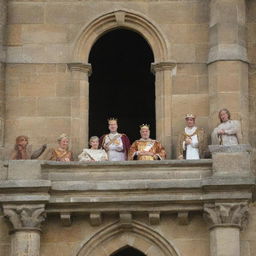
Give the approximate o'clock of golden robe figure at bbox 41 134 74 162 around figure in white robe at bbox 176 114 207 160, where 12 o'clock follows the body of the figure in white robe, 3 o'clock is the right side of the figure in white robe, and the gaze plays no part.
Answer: The golden robe figure is roughly at 3 o'clock from the figure in white robe.

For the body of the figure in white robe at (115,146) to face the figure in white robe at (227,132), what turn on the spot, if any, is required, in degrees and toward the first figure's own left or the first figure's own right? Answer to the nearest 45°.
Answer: approximately 90° to the first figure's own left

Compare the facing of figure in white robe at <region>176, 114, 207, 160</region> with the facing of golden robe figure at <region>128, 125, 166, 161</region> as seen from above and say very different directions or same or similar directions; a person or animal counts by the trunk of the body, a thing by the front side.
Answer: same or similar directions

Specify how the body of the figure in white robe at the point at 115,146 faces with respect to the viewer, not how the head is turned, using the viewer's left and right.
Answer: facing the viewer

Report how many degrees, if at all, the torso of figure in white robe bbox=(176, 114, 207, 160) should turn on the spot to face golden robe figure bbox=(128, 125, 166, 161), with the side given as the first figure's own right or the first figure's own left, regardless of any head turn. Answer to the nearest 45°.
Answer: approximately 90° to the first figure's own right

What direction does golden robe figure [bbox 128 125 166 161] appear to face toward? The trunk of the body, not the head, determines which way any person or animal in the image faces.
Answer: toward the camera

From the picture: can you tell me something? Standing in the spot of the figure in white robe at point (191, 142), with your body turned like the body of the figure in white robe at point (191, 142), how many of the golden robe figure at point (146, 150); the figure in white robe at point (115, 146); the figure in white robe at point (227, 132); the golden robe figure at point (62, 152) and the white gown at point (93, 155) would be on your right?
4
